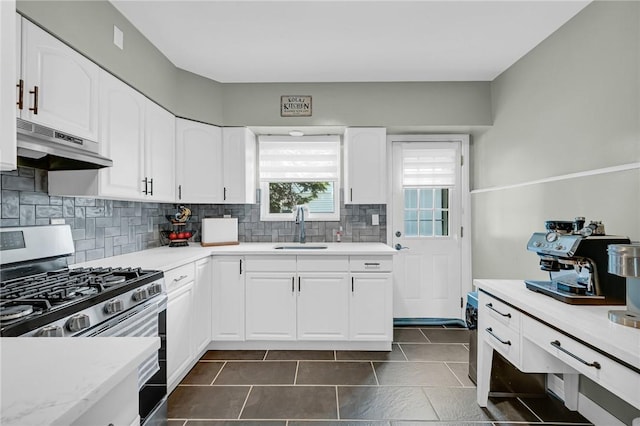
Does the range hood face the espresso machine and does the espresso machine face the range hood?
yes

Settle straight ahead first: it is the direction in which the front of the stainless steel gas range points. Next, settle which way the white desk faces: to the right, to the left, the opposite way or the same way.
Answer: the opposite way

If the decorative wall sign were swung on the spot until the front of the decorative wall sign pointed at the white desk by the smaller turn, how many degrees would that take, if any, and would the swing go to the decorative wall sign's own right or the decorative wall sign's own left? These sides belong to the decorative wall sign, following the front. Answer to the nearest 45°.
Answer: approximately 45° to the decorative wall sign's own left

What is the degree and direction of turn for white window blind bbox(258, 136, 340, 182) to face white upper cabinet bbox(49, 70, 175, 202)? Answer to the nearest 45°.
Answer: approximately 45° to its right

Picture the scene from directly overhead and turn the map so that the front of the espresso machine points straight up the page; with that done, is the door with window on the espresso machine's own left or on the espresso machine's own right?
on the espresso machine's own right

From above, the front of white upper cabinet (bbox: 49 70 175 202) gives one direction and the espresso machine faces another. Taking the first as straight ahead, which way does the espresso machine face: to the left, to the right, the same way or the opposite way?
the opposite way

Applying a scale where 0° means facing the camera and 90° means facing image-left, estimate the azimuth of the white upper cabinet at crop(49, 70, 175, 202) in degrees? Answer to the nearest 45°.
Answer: approximately 315°

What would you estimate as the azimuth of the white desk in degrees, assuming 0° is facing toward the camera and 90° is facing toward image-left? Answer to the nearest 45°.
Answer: approximately 45°

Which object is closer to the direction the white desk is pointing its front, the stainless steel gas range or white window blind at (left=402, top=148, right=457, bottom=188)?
the stainless steel gas range

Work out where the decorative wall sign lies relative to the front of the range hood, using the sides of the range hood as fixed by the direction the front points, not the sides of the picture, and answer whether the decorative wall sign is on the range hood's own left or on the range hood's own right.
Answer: on the range hood's own left

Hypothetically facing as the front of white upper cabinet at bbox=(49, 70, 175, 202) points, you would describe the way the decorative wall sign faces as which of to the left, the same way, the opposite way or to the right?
to the right
